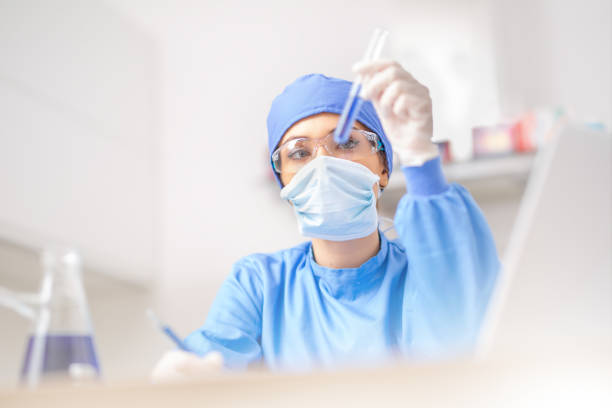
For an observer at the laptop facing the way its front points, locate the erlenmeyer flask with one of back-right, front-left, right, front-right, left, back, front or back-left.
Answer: front-left

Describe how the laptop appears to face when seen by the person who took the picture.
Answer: facing away from the viewer and to the left of the viewer

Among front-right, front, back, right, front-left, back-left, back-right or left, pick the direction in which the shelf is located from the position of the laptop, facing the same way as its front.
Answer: front-right

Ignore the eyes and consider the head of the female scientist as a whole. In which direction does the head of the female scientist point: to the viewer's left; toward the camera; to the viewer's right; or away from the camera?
toward the camera

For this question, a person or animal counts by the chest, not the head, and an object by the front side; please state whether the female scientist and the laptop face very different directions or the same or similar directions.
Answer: very different directions

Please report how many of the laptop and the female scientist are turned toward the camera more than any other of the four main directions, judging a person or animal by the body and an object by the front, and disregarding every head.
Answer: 1

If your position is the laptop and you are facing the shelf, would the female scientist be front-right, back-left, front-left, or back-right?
front-left

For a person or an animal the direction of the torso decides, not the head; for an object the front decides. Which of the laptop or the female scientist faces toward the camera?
the female scientist

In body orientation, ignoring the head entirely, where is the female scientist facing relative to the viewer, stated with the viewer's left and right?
facing the viewer

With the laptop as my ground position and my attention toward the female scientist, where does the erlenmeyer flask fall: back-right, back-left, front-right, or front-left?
front-left

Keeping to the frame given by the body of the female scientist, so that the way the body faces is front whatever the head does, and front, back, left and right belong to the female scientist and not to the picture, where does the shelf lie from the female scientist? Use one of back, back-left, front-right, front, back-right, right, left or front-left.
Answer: back-left
